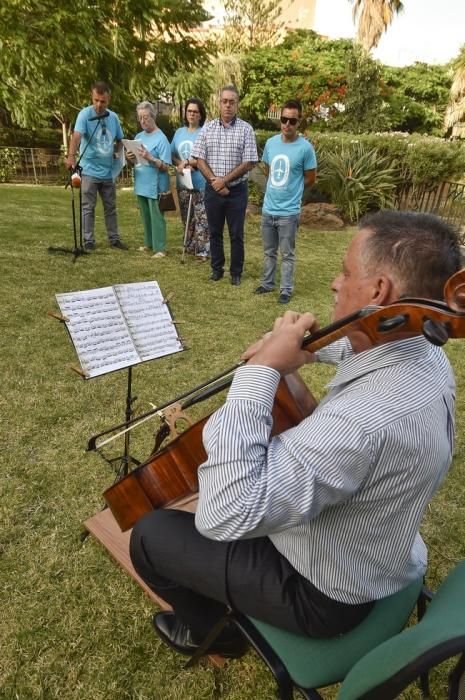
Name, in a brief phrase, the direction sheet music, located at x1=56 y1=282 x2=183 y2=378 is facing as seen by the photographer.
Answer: facing the viewer and to the right of the viewer

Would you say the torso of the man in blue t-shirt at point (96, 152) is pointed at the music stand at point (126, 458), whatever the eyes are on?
yes

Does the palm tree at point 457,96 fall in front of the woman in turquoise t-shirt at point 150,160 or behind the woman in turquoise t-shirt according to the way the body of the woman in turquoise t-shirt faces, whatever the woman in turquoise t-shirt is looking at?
behind

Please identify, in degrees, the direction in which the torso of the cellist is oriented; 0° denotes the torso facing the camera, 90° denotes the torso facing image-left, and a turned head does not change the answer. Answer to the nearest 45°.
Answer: approximately 135°

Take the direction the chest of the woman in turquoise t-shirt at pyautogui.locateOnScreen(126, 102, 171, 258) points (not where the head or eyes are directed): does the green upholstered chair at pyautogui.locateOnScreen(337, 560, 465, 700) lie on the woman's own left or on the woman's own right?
on the woman's own left

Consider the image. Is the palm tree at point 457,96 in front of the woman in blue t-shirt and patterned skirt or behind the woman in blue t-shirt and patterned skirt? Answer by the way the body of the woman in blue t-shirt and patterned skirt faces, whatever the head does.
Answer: behind

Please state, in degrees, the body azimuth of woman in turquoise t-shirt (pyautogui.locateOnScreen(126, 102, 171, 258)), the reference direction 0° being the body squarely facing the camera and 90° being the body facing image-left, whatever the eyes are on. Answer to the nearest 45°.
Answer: approximately 45°

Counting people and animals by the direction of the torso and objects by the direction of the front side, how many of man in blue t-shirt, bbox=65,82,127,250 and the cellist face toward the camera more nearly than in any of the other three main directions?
1

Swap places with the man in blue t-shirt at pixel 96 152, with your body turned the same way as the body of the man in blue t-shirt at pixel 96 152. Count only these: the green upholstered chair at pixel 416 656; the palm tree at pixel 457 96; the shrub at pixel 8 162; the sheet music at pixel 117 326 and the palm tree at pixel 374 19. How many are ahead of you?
2

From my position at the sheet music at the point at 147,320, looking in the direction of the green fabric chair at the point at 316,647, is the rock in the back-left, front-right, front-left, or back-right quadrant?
back-left
